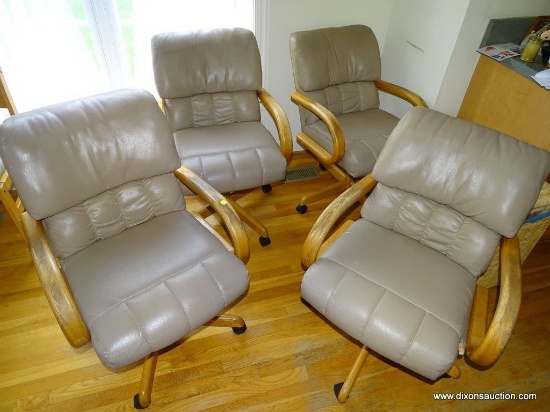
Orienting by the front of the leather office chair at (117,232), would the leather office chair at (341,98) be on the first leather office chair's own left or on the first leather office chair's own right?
on the first leather office chair's own left

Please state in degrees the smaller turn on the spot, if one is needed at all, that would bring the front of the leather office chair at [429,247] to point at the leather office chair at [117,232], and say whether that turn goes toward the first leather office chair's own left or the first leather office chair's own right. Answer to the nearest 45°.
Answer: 0° — it already faces it

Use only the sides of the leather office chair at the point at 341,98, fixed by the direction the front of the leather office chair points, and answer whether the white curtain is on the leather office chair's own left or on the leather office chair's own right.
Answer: on the leather office chair's own right

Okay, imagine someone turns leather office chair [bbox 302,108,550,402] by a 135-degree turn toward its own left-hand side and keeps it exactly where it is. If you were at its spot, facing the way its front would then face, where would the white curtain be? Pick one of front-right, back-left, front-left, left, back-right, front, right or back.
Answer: back

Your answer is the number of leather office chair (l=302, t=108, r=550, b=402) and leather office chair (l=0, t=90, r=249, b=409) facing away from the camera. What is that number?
0

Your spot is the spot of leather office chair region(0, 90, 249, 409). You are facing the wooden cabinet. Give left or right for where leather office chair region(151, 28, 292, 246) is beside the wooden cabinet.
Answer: left

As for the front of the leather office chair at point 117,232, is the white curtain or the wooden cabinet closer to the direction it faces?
the wooden cabinet

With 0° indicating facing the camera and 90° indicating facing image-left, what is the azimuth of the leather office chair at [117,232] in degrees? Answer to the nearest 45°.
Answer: approximately 315°

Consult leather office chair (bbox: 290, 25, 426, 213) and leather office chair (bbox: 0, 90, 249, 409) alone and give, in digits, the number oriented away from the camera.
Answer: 0

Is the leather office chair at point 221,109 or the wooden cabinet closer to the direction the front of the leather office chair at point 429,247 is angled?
the leather office chair

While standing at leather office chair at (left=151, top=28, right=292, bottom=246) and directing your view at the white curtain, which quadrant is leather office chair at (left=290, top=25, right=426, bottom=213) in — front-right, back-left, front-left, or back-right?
back-right

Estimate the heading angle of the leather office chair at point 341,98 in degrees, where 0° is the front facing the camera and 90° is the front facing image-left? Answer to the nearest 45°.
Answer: approximately 315°

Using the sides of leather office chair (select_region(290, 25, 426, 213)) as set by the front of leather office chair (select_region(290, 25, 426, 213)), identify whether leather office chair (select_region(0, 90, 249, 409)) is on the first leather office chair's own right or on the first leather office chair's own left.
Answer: on the first leather office chair's own right

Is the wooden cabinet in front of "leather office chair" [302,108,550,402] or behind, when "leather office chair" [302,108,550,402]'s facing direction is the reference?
behind
